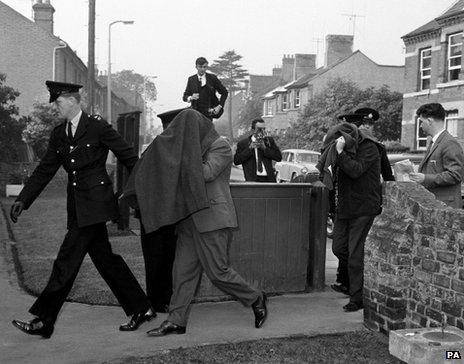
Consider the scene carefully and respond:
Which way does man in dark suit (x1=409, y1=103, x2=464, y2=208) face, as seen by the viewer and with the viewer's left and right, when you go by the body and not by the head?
facing to the left of the viewer

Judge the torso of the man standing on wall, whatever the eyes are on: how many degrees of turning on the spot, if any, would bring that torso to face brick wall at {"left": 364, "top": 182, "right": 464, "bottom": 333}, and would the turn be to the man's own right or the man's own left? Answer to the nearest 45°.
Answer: approximately 45° to the man's own left

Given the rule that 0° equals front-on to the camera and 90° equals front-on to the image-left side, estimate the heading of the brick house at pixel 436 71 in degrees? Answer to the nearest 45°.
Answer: approximately 45°

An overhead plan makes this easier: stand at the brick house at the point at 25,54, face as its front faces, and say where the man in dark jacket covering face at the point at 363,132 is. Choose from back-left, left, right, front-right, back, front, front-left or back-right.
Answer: right

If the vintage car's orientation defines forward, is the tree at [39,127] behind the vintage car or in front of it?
in front

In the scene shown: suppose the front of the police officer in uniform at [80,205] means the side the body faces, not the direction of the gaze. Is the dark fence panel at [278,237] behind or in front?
behind

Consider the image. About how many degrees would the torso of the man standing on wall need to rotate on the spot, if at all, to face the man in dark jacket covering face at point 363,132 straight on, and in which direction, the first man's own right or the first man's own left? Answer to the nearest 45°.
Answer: approximately 45° to the first man's own left

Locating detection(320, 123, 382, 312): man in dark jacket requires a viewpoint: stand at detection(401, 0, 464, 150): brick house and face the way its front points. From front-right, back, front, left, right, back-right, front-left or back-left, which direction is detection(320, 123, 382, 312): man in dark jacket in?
front-left

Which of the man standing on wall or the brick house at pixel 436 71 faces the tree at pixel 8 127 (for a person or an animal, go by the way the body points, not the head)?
the brick house

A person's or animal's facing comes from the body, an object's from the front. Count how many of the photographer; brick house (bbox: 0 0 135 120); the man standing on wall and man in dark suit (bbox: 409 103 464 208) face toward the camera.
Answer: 2

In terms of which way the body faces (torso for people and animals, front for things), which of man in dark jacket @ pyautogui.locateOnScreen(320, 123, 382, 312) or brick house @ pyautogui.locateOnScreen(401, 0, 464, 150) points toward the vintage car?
the brick house

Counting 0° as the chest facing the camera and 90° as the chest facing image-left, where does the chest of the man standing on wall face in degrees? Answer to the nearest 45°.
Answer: approximately 0°

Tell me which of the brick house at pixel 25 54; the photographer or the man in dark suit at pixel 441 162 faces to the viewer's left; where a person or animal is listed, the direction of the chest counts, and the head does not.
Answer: the man in dark suit

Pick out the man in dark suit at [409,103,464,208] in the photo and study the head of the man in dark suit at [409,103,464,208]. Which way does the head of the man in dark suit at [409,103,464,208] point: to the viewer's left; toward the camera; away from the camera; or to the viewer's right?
to the viewer's left

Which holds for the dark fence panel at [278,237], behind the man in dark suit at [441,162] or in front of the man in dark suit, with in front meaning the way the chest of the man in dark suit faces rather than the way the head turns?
in front
